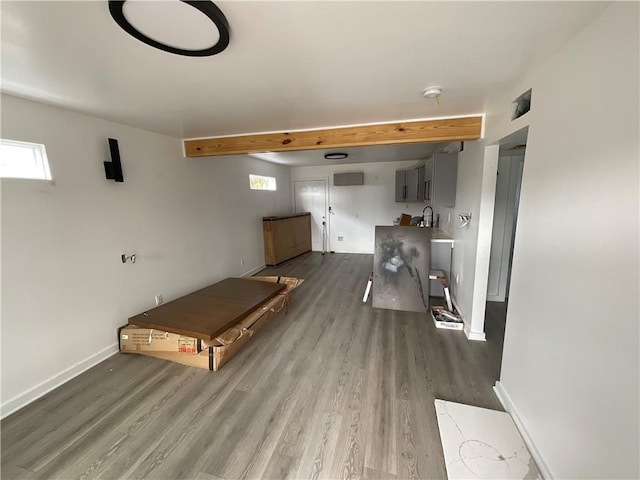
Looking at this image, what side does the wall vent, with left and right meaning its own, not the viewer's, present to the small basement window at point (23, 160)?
front

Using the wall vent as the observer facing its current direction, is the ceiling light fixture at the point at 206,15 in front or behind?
in front

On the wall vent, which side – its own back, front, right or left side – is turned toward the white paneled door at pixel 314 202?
right

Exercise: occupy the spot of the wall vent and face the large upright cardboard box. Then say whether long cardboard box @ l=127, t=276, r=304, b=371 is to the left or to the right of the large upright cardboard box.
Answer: left

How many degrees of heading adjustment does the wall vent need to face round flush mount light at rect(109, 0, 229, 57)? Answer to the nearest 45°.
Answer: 0° — it already faces it

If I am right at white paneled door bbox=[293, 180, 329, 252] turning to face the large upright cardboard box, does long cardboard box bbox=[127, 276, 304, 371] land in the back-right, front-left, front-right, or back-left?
front-left

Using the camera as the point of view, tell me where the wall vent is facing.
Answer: facing the viewer and to the left of the viewer

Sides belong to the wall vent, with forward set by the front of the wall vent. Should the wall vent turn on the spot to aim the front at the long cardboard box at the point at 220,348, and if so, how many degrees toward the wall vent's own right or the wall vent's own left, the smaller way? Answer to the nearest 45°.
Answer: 0° — it already faces it

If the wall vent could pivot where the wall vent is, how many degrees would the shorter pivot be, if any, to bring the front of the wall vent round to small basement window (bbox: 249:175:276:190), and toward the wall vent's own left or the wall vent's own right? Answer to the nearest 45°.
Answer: approximately 45° to the wall vent's own right

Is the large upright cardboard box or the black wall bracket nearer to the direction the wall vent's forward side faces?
the black wall bracket

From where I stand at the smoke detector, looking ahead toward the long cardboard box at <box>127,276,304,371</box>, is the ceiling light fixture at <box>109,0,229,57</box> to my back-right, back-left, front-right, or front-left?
front-left

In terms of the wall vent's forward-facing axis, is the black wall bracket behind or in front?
in front

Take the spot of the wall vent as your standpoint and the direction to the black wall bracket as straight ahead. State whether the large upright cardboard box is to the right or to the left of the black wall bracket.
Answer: right
